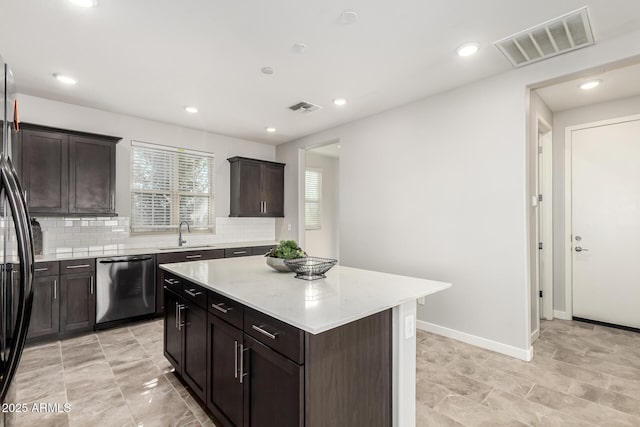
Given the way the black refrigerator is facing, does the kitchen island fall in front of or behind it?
in front

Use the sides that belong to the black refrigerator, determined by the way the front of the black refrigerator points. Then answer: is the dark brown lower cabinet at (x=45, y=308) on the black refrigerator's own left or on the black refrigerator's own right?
on the black refrigerator's own left

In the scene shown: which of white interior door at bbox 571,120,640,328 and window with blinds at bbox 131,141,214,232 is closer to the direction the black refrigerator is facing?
the white interior door

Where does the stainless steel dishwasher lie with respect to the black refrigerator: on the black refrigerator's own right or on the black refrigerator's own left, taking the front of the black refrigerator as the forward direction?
on the black refrigerator's own left

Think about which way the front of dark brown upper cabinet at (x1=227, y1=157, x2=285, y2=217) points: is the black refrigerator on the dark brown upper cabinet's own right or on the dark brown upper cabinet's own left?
on the dark brown upper cabinet's own right

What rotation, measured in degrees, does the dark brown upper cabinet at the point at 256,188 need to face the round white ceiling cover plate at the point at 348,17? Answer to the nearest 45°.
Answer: approximately 45° to its right

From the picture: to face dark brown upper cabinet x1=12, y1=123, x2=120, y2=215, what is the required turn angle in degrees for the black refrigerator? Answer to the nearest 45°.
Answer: approximately 90° to its left

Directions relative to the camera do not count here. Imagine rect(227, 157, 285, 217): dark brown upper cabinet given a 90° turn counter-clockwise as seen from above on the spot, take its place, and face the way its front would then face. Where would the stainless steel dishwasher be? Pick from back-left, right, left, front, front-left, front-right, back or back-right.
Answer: back

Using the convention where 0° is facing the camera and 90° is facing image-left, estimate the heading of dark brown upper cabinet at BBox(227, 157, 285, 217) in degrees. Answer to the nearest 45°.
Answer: approximately 315°

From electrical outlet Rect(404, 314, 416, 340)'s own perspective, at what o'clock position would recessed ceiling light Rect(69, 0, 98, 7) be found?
The recessed ceiling light is roughly at 4 o'clock from the electrical outlet.

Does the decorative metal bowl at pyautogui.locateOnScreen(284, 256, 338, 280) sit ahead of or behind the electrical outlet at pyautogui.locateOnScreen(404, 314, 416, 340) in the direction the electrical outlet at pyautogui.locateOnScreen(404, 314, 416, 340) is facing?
behind

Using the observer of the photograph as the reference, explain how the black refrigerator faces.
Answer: facing to the right of the viewer

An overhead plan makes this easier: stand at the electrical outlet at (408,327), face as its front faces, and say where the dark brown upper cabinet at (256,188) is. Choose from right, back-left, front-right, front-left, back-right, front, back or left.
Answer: back

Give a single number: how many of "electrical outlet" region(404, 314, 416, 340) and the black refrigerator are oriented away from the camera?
0
